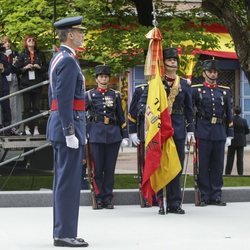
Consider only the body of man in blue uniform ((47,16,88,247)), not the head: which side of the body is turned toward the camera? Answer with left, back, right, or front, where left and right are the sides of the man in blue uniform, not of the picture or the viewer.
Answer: right

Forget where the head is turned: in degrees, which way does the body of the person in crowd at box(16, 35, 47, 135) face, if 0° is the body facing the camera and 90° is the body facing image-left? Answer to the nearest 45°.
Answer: approximately 0°

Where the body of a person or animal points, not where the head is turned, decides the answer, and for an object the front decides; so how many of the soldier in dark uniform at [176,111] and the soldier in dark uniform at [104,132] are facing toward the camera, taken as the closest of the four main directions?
2

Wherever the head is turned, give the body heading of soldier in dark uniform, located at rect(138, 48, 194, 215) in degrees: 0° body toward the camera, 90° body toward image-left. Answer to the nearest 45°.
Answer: approximately 0°

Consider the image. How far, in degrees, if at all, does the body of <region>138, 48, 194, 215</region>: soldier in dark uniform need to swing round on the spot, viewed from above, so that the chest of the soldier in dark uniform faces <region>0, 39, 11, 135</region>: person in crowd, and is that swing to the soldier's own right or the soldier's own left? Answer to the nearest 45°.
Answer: approximately 135° to the soldier's own right

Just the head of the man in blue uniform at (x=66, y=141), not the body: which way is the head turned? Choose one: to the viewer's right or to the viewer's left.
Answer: to the viewer's right

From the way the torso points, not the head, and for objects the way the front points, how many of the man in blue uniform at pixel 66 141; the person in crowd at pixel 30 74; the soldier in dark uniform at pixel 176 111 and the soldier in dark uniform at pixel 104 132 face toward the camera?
3

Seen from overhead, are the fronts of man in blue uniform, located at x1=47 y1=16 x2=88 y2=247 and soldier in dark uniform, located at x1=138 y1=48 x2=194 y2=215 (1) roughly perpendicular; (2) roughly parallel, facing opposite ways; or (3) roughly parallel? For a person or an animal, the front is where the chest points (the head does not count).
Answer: roughly perpendicular

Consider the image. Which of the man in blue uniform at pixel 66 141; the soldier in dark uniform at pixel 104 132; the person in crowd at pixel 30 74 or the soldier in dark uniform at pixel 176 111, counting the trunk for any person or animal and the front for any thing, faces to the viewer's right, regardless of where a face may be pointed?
the man in blue uniform
